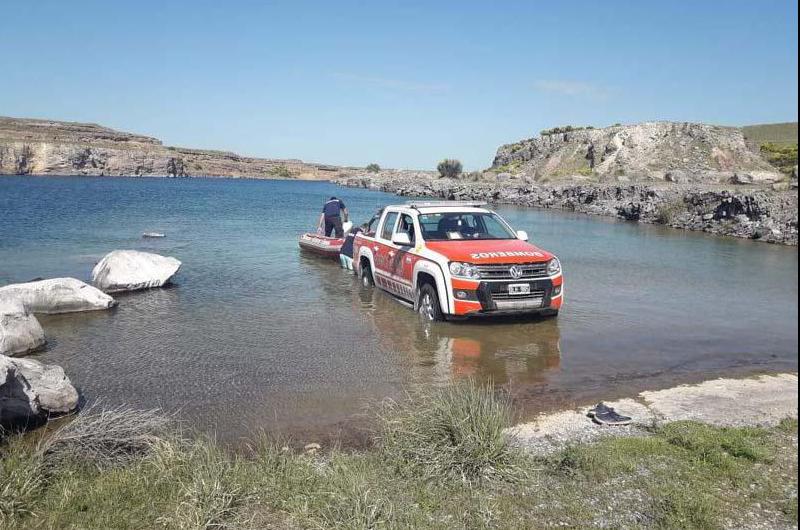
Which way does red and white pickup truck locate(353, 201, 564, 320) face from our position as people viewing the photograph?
facing the viewer and to the right of the viewer

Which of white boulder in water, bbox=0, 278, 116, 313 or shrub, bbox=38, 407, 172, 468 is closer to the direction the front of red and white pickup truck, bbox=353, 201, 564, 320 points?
the shrub

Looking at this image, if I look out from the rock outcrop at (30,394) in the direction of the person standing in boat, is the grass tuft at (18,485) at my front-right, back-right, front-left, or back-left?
back-right

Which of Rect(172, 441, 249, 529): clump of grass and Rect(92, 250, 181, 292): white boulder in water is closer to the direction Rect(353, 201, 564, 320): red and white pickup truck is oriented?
the clump of grass

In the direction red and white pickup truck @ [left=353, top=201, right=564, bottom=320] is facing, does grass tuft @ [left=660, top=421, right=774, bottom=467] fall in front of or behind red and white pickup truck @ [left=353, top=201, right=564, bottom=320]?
in front

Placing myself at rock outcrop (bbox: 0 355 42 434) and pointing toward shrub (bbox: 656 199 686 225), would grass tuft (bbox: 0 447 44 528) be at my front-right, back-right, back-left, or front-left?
back-right

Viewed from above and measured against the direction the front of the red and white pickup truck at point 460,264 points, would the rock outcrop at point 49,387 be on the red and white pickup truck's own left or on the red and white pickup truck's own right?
on the red and white pickup truck's own right

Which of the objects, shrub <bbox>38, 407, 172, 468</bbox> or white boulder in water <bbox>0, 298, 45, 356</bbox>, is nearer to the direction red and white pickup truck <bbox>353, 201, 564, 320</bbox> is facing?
the shrub
